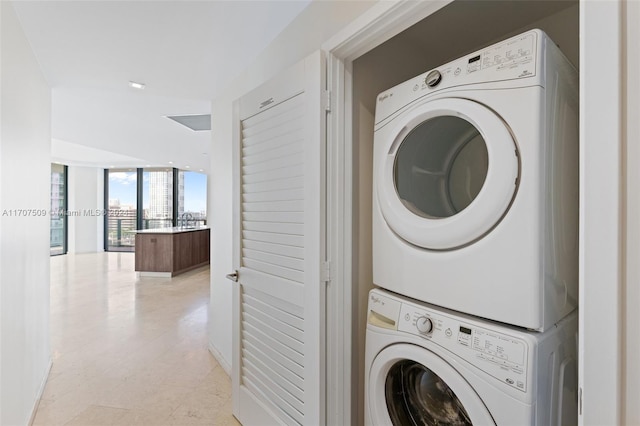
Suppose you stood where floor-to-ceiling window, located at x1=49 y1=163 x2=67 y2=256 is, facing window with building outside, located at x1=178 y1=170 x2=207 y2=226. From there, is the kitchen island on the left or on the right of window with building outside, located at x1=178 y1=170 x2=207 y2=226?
right

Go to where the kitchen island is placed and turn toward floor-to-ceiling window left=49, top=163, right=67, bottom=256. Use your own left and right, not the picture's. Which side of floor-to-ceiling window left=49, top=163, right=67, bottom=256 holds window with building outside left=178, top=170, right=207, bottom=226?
right

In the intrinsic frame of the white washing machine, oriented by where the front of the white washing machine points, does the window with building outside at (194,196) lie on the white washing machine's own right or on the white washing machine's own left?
on the white washing machine's own right

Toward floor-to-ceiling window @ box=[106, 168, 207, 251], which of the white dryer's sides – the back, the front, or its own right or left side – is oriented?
right

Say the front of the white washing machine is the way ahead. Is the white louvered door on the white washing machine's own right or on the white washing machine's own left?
on the white washing machine's own right

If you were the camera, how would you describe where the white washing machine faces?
facing the viewer and to the left of the viewer
